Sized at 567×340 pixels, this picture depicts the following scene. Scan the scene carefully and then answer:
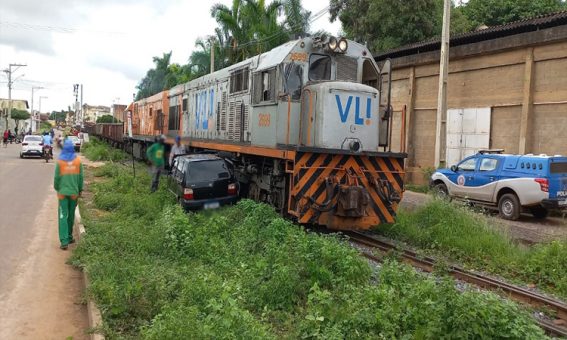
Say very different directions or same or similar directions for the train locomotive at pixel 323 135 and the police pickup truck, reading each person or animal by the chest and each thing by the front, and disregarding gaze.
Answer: very different directions

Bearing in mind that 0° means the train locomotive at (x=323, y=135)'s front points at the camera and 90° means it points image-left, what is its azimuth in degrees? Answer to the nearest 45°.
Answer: approximately 315°

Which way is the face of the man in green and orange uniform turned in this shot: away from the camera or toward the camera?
away from the camera

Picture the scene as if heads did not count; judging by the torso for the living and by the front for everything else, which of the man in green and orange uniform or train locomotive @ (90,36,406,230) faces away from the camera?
the man in green and orange uniform

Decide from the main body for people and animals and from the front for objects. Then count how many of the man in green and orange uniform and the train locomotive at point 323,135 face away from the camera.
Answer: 1

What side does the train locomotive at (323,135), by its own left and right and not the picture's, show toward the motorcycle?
back

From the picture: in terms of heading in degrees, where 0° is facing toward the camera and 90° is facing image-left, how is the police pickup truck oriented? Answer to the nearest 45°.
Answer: approximately 135°

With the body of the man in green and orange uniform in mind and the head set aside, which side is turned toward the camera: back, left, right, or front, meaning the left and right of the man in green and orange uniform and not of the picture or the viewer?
back
